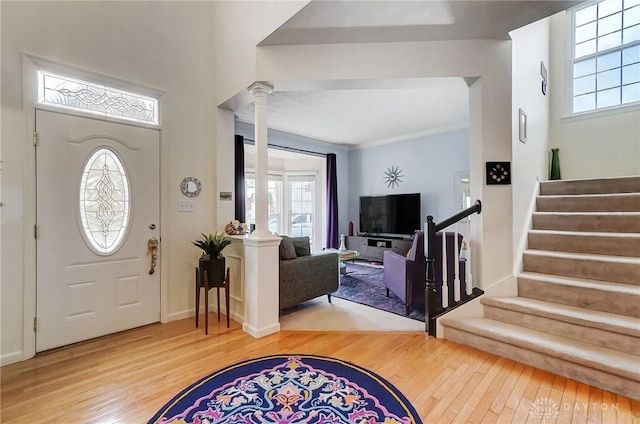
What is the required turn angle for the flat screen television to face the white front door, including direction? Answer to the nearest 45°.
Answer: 0° — it already faces it

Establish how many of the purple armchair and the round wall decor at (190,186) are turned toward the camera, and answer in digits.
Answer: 1

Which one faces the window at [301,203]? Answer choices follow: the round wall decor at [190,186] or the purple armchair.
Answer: the purple armchair

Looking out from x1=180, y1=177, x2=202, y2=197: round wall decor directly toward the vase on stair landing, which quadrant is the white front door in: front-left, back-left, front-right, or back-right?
back-right

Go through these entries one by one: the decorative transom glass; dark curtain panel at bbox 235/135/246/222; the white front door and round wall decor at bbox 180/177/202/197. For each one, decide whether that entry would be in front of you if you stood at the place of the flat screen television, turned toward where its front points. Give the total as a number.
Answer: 4

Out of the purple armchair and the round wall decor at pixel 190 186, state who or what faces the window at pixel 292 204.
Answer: the purple armchair

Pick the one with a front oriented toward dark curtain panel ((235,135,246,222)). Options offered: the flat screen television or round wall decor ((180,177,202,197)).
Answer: the flat screen television

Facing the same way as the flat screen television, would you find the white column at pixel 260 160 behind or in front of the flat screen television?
in front

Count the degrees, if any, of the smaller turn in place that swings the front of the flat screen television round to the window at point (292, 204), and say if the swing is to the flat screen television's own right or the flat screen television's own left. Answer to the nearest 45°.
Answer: approximately 45° to the flat screen television's own right

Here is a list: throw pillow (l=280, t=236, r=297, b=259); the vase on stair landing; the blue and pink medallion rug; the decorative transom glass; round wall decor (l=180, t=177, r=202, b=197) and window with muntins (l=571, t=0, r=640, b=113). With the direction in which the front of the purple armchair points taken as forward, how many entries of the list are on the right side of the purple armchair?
2

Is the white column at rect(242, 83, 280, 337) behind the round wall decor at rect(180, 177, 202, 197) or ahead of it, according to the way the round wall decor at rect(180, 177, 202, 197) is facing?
ahead

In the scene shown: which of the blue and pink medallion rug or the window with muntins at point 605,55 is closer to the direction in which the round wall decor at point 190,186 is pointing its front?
the blue and pink medallion rug

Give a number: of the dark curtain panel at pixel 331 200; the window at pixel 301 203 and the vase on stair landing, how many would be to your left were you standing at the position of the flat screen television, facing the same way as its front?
1

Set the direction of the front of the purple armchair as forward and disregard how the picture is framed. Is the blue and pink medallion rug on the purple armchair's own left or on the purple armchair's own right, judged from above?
on the purple armchair's own left
